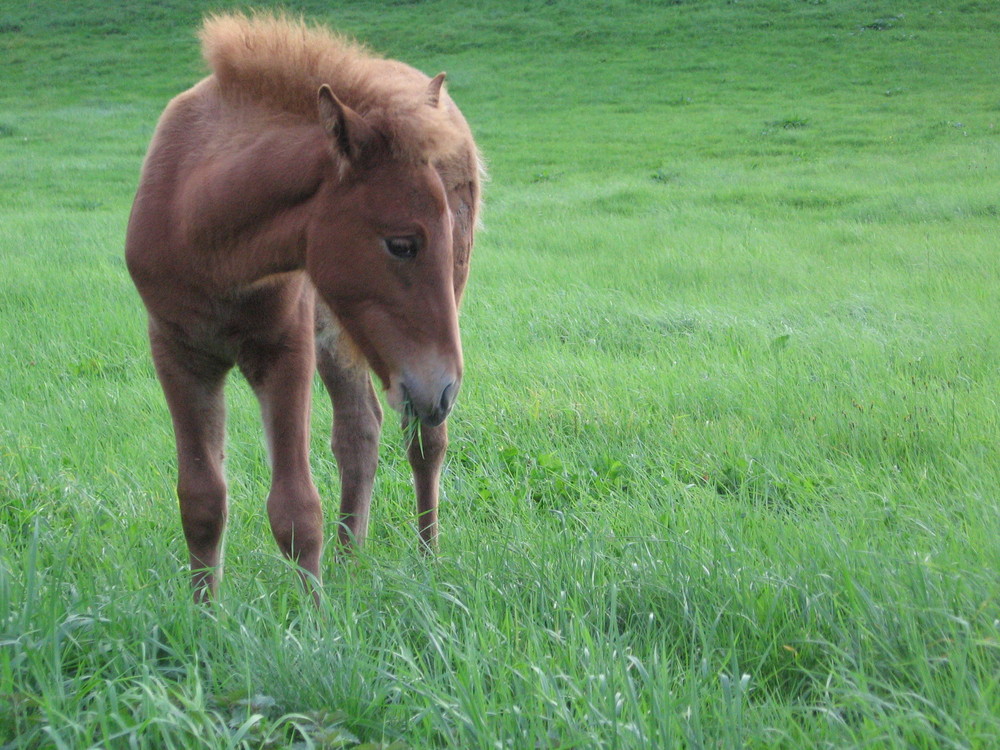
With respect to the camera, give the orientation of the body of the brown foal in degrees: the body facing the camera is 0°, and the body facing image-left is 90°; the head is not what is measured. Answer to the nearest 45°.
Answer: approximately 45°
